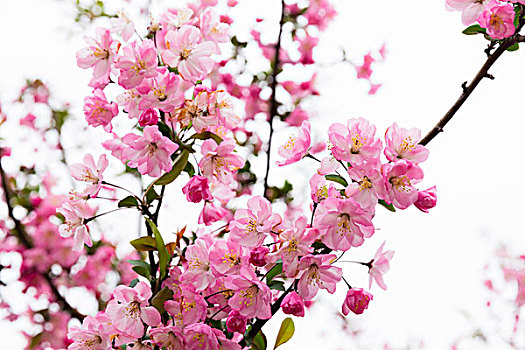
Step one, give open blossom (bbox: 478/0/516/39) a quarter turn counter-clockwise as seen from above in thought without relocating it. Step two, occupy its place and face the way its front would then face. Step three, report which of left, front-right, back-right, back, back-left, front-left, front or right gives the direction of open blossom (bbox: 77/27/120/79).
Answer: back

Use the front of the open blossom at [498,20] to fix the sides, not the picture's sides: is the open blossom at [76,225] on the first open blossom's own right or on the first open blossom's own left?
on the first open blossom's own right

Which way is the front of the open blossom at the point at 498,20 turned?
toward the camera
